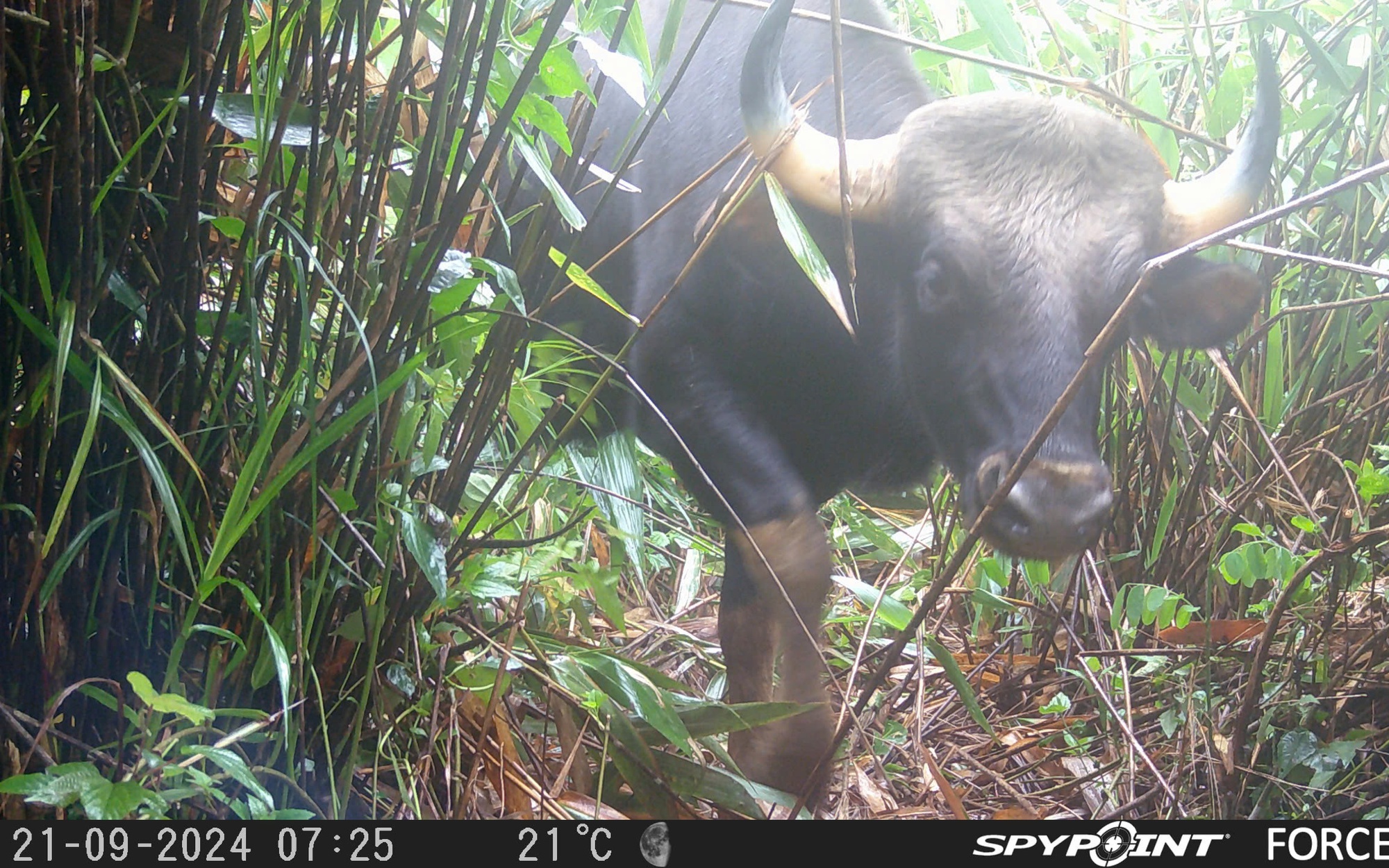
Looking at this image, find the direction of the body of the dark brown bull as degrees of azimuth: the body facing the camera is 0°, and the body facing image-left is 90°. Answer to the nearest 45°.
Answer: approximately 315°

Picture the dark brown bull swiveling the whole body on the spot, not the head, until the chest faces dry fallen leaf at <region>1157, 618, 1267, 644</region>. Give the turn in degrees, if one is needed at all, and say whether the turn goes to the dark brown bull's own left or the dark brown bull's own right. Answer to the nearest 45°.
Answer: approximately 45° to the dark brown bull's own left

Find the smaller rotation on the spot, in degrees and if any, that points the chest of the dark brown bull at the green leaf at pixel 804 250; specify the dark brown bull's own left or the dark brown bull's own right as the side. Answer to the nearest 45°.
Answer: approximately 45° to the dark brown bull's own right

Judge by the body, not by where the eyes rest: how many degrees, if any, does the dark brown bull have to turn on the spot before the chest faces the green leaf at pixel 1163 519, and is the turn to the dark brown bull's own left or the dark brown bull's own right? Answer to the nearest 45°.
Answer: approximately 90° to the dark brown bull's own left
